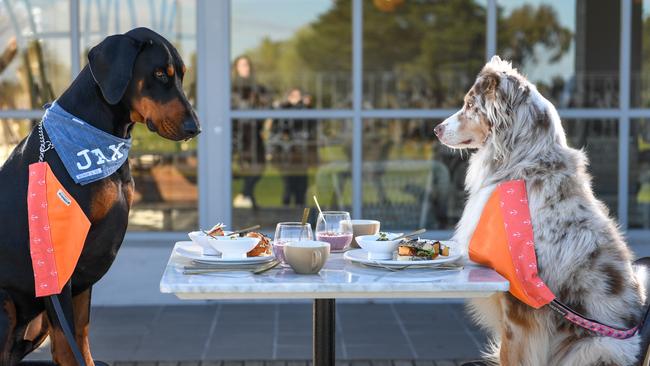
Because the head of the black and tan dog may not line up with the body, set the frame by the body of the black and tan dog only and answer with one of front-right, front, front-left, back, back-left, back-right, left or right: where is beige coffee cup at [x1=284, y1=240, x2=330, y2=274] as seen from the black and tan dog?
front

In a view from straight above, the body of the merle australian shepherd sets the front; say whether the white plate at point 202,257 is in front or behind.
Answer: in front

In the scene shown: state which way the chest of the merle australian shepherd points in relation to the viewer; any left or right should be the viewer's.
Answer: facing to the left of the viewer

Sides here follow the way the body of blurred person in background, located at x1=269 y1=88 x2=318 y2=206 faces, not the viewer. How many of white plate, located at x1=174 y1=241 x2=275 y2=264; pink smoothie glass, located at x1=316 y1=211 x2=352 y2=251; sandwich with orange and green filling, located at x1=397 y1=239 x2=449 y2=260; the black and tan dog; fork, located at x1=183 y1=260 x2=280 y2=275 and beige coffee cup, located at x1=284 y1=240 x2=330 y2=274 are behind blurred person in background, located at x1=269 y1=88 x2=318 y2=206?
0

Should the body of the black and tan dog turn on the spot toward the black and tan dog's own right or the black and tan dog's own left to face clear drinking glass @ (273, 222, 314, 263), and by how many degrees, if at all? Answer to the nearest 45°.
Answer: approximately 45° to the black and tan dog's own left

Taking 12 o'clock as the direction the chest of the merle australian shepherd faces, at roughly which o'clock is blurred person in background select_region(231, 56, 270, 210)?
The blurred person in background is roughly at 2 o'clock from the merle australian shepherd.

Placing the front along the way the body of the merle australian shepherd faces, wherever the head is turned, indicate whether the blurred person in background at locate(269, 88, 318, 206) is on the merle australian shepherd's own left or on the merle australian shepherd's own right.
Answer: on the merle australian shepherd's own right

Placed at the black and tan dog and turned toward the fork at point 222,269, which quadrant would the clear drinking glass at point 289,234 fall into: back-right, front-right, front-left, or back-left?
front-left

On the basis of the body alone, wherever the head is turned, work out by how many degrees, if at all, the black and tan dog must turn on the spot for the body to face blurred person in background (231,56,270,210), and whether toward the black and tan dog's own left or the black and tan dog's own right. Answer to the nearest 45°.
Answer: approximately 135° to the black and tan dog's own left

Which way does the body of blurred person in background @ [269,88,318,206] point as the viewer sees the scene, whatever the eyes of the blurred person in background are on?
toward the camera

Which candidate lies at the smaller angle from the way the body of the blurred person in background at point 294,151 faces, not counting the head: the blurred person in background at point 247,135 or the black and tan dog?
the black and tan dog

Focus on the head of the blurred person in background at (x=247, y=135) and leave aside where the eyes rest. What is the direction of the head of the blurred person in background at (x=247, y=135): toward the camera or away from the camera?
toward the camera

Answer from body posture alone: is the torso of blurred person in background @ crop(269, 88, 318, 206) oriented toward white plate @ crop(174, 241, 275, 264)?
yes

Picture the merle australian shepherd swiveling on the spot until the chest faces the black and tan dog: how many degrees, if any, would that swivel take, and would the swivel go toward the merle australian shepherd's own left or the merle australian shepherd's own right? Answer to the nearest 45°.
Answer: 0° — it already faces it

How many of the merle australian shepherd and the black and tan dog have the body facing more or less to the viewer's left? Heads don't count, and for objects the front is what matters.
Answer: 1

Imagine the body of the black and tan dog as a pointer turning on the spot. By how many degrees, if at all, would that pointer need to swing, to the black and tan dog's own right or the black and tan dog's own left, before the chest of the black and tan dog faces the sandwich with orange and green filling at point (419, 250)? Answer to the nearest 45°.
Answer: approximately 45° to the black and tan dog's own left

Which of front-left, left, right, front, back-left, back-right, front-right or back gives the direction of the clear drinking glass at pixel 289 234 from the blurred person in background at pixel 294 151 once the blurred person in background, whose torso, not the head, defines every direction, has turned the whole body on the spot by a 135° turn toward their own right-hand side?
back-left

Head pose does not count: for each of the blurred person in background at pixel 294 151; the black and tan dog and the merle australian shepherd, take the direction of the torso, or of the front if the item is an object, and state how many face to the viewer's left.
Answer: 1

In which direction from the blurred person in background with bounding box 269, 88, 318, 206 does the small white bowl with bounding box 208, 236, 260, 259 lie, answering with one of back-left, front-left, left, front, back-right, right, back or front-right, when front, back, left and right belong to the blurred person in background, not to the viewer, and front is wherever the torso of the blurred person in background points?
front

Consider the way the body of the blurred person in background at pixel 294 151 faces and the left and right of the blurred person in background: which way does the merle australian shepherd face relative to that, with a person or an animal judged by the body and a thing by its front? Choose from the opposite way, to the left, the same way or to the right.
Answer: to the right
